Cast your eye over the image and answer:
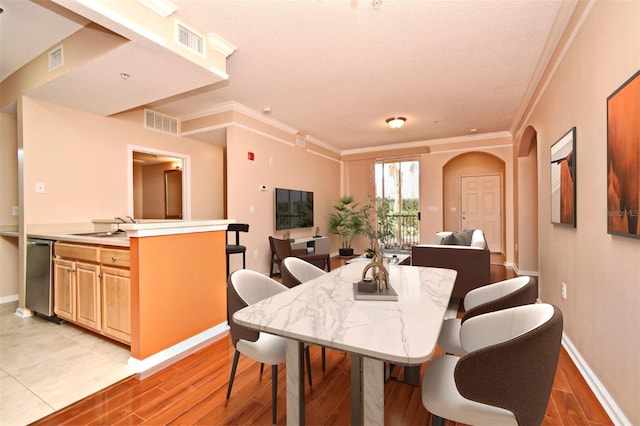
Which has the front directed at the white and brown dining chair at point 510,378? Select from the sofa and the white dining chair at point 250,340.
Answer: the white dining chair at point 250,340

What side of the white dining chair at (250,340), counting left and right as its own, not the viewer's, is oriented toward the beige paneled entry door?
left

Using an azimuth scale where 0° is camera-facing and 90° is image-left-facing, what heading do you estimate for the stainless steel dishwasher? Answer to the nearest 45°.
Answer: approximately 45°

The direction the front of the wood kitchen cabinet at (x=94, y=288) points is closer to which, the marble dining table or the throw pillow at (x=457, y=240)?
the marble dining table

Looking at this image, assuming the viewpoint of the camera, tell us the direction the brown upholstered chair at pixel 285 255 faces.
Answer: facing to the right of the viewer

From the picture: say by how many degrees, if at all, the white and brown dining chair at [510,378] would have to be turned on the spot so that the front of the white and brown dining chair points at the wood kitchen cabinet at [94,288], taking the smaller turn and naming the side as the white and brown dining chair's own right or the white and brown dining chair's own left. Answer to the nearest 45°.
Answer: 0° — it already faces it

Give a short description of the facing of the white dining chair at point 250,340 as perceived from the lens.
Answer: facing the viewer and to the right of the viewer

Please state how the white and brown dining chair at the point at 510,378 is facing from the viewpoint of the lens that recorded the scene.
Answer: facing to the left of the viewer

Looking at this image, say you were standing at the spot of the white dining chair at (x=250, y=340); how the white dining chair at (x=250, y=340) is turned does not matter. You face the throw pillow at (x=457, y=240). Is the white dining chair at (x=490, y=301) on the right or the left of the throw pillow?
right

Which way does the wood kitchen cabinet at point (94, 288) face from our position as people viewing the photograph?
facing the viewer and to the left of the viewer

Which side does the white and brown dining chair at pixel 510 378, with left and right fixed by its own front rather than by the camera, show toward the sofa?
right

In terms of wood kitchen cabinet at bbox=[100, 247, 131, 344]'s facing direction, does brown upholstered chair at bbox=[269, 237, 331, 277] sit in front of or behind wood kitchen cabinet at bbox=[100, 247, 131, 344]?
behind
